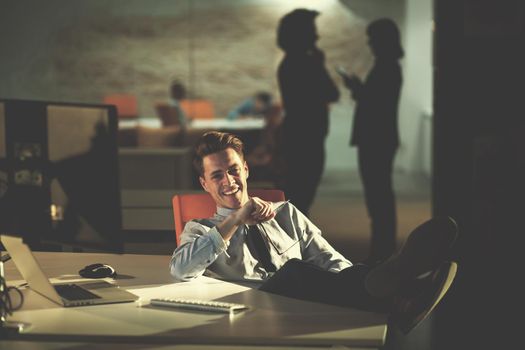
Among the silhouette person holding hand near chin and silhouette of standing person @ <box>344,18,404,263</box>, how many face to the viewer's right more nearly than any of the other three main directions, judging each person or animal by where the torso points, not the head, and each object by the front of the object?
1

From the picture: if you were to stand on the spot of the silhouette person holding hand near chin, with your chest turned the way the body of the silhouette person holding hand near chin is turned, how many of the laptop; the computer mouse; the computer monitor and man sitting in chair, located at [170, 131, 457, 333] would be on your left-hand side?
0

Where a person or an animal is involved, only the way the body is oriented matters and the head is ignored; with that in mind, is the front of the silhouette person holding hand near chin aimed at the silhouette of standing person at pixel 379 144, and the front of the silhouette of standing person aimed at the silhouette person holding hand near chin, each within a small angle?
yes

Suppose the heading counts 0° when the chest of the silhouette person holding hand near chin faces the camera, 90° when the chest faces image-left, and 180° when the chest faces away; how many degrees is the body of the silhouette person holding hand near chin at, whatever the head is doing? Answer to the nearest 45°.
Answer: approximately 270°

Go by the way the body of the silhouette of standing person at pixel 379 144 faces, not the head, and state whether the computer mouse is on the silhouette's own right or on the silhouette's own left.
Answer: on the silhouette's own left

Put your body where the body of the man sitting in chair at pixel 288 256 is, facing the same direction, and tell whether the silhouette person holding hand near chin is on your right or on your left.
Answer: on your left

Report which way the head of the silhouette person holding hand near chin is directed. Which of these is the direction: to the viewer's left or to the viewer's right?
to the viewer's right

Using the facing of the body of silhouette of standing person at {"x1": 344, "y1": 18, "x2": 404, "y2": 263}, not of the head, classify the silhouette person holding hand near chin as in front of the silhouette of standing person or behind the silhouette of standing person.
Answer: in front

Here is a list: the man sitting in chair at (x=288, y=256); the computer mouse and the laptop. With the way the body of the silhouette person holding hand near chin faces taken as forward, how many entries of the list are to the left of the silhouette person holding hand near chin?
0

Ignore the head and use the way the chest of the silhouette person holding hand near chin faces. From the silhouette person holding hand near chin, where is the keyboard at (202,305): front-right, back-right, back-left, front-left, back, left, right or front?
right

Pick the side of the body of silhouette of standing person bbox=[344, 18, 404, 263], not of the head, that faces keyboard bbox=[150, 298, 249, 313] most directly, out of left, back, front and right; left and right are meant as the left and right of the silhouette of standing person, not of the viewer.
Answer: left

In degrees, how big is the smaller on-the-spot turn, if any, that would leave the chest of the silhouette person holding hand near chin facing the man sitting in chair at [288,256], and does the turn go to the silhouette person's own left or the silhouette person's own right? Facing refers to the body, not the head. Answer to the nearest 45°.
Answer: approximately 90° to the silhouette person's own right

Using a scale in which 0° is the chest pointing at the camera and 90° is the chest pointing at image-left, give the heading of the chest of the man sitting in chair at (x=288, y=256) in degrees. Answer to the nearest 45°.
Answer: approximately 315°

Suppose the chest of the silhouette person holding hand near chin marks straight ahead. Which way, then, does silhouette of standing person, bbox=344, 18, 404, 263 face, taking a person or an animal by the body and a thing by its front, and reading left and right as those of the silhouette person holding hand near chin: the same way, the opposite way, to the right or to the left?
the opposite way

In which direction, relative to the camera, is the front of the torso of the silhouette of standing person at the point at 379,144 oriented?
to the viewer's left

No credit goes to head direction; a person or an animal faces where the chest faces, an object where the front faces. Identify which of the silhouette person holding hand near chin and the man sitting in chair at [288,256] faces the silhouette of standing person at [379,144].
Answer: the silhouette person holding hand near chin

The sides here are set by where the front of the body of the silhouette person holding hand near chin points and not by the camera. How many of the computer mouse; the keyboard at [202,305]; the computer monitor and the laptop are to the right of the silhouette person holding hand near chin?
4
